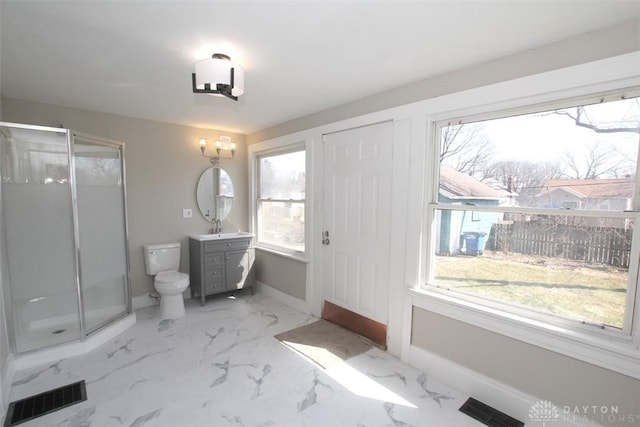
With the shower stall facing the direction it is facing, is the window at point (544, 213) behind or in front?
in front

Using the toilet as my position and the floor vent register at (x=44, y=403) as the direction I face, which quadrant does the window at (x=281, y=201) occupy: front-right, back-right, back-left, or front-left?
back-left

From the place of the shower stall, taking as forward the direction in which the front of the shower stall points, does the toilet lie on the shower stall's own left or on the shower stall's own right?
on the shower stall's own left

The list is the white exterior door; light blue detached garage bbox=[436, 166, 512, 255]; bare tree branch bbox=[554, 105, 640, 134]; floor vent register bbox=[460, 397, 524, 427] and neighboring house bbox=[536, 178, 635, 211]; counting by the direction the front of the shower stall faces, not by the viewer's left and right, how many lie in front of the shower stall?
5

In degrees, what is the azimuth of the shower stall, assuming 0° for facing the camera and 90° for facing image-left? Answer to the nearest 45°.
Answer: approximately 315°

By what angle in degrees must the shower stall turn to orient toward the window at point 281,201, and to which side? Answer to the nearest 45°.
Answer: approximately 45° to its left

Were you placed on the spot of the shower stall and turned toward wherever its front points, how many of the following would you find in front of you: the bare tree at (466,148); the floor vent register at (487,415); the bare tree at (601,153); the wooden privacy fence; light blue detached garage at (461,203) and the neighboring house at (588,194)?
6

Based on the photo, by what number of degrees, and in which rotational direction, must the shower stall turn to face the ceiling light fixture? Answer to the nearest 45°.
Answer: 0° — it already faces it

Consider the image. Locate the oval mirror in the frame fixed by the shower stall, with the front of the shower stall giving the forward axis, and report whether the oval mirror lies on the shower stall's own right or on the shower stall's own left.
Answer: on the shower stall's own left

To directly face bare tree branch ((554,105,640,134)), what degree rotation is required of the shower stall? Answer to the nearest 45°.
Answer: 0° — it already faces it

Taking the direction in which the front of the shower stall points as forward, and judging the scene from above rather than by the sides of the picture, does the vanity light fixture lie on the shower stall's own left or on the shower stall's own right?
on the shower stall's own left

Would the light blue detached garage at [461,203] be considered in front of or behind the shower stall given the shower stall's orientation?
in front

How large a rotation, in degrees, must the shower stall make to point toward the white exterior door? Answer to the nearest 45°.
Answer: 0° — it already faces it

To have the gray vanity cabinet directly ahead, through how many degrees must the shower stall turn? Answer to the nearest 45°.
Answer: approximately 45° to its left
